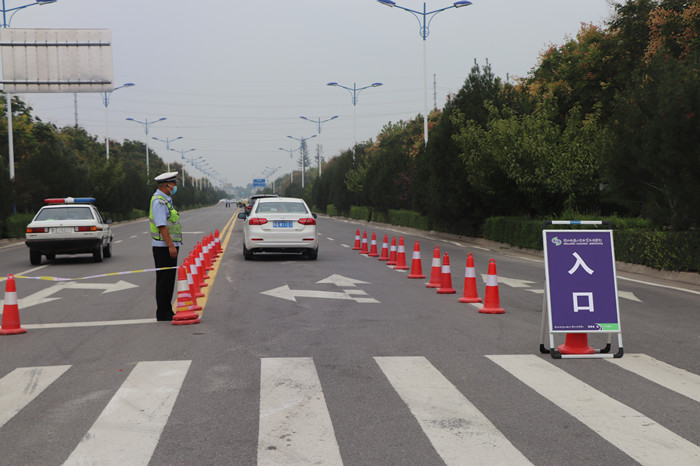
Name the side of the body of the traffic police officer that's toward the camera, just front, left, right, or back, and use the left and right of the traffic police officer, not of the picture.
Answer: right

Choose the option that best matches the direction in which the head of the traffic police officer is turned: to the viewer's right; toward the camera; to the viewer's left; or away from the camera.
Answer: to the viewer's right

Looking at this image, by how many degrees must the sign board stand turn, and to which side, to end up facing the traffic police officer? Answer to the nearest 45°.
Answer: approximately 90° to its right

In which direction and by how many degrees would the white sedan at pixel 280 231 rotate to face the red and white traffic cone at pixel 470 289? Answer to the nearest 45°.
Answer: approximately 180°

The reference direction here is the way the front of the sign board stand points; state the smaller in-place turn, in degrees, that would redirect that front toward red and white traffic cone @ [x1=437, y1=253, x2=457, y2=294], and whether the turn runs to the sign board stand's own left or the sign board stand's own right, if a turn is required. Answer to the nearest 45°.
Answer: approximately 135° to the sign board stand's own right

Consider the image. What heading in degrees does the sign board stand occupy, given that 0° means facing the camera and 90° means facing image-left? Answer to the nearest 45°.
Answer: approximately 0°

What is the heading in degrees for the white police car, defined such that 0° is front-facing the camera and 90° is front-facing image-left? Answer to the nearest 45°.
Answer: approximately 180°

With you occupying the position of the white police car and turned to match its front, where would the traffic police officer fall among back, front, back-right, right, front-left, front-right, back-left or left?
back

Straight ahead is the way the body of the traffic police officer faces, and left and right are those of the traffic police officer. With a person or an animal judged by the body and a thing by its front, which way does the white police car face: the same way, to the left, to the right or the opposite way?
to the left

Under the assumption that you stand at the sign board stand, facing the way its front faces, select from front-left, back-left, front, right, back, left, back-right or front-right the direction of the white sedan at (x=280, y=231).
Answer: back-right

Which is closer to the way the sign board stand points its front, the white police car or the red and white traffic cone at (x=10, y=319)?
the red and white traffic cone

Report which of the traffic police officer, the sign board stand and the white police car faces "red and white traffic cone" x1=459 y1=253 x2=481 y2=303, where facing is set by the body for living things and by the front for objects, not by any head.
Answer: the traffic police officer

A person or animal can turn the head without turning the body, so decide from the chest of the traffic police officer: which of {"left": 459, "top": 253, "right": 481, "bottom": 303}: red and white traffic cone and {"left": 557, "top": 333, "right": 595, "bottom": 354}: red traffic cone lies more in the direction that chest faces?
the red and white traffic cone

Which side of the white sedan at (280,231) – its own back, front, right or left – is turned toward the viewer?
back

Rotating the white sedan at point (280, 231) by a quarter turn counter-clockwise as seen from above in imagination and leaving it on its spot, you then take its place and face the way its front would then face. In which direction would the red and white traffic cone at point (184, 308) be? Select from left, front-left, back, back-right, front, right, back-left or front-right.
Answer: left
